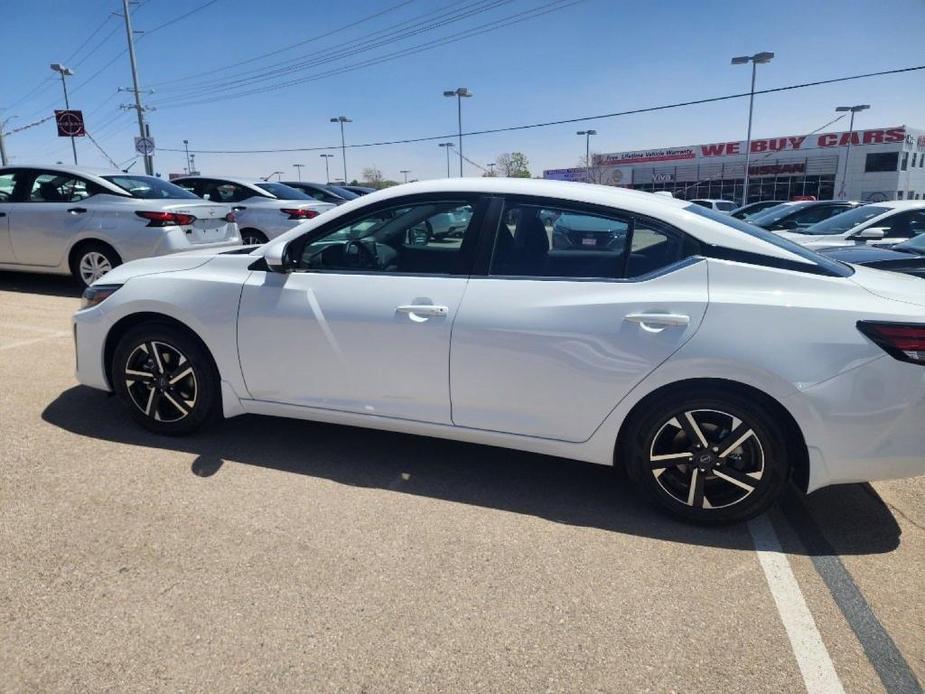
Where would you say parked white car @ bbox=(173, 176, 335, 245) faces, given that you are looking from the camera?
facing away from the viewer and to the left of the viewer

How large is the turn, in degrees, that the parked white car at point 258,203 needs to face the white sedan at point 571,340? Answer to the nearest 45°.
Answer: approximately 135° to its left

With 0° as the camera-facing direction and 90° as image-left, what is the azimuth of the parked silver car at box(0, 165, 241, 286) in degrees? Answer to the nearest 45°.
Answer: approximately 135°

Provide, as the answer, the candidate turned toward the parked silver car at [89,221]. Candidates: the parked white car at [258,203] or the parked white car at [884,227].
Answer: the parked white car at [884,227]

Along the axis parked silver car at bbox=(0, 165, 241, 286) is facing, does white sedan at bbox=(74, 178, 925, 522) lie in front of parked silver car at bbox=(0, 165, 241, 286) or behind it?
behind

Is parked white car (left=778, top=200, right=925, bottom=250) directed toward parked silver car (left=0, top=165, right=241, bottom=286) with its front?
yes

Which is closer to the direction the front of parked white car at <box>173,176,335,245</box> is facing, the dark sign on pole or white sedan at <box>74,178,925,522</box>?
the dark sign on pole

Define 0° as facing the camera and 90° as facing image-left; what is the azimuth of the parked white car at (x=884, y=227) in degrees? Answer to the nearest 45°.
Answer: approximately 45°

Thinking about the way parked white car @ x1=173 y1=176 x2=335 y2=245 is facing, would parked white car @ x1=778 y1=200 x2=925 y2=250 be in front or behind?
behind
